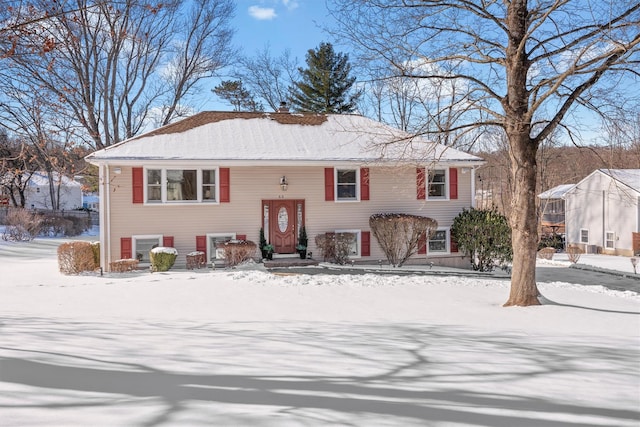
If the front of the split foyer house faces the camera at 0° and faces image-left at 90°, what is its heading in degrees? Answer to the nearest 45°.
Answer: approximately 0°

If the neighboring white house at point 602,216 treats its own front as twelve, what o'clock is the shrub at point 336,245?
The shrub is roughly at 2 o'clock from the neighboring white house.

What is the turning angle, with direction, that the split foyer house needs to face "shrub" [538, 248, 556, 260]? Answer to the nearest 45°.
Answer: approximately 135° to its left

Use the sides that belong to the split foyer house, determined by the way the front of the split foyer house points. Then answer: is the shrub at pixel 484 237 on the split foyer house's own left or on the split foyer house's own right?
on the split foyer house's own left

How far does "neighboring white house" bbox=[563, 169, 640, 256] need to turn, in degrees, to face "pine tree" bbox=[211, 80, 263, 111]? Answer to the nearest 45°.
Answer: approximately 135° to its right

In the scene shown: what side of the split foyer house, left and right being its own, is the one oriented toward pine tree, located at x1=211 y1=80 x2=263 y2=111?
back

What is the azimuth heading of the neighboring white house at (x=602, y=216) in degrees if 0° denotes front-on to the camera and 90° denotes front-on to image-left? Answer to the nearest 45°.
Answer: approximately 315°

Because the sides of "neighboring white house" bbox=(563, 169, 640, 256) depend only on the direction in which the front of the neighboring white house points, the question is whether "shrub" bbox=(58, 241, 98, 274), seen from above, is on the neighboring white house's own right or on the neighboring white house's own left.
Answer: on the neighboring white house's own right

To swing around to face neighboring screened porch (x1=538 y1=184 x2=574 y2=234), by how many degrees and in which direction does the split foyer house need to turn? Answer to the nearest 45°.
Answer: approximately 135° to its left
